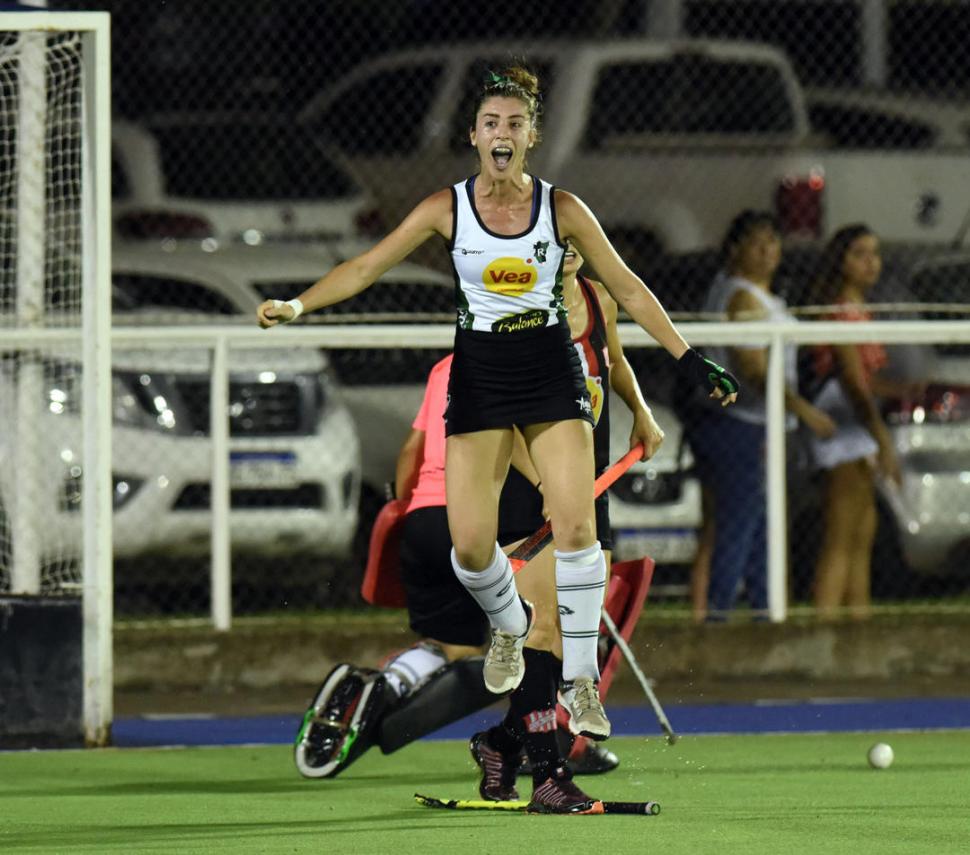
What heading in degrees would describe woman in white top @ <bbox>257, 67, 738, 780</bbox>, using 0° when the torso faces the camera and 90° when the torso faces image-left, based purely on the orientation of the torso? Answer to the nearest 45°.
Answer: approximately 0°

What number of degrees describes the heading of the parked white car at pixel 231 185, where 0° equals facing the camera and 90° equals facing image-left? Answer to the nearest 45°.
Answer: approximately 135°

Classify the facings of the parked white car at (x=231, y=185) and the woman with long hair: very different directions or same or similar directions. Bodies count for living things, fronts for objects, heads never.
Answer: very different directions

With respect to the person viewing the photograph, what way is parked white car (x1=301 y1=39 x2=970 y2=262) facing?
facing away from the viewer and to the left of the viewer

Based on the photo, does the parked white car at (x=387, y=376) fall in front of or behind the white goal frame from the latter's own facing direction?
behind

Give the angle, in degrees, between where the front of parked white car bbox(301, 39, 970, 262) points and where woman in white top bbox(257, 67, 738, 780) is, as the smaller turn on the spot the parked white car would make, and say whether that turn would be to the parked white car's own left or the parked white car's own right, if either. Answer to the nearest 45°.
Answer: approximately 135° to the parked white car's own left
